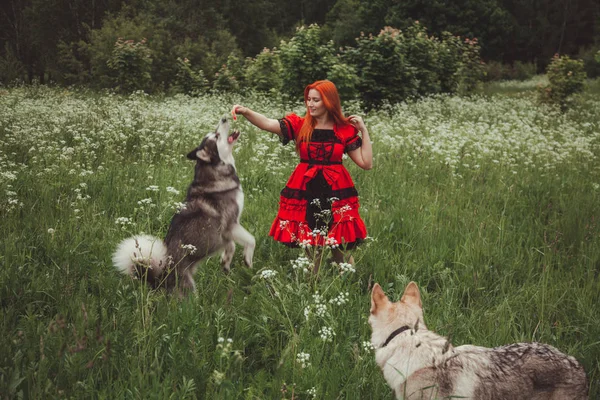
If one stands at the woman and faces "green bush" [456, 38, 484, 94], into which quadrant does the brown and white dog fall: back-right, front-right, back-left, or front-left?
back-right

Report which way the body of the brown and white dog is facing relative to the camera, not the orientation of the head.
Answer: to the viewer's left

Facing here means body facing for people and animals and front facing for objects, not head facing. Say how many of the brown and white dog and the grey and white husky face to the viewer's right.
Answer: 1

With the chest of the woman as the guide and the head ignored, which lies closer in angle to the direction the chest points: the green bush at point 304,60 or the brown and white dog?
the brown and white dog

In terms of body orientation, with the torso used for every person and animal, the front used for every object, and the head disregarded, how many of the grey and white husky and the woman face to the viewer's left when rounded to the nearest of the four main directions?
0

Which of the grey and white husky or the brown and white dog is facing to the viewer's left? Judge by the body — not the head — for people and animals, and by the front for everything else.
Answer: the brown and white dog

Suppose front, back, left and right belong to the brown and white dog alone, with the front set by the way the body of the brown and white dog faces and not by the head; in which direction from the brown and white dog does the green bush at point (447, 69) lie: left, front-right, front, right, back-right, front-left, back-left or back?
right

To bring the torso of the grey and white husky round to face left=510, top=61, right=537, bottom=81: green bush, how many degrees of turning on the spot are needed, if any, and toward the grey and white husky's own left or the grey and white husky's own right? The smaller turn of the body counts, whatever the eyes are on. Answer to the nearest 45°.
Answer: approximately 45° to the grey and white husky's own left

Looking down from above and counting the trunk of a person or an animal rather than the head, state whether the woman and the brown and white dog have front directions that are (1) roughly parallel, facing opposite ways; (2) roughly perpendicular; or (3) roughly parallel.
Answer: roughly perpendicular

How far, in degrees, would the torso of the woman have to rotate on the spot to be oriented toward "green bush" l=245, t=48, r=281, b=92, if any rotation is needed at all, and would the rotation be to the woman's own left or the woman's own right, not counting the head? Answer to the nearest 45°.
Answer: approximately 180°

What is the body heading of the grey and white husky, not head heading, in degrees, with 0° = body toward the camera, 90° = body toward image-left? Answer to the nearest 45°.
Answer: approximately 270°

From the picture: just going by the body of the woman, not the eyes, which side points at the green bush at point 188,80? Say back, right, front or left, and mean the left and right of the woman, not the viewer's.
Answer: back
